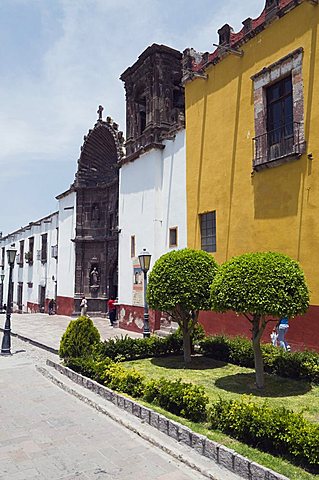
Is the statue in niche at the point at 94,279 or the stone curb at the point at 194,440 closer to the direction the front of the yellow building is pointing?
the stone curb

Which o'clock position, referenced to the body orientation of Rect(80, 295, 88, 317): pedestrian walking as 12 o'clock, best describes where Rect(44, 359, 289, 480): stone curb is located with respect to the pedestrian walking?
The stone curb is roughly at 12 o'clock from the pedestrian walking.

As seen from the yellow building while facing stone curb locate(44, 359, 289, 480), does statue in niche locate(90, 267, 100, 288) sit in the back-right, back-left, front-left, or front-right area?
back-right

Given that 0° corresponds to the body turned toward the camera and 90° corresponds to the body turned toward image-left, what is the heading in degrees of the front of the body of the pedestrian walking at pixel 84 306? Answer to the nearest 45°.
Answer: approximately 0°

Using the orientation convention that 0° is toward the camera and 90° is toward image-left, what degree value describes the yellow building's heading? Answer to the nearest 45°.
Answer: approximately 45°
